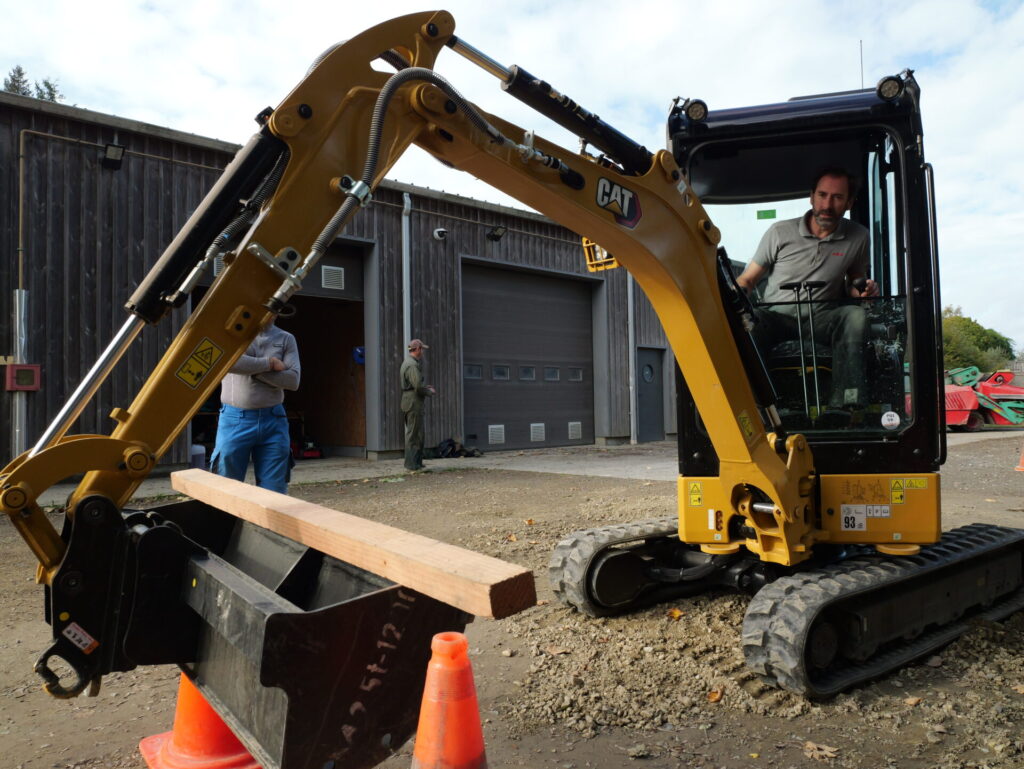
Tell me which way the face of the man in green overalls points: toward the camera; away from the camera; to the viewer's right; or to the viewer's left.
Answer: to the viewer's right

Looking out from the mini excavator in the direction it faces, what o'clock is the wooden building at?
The wooden building is roughly at 4 o'clock from the mini excavator.

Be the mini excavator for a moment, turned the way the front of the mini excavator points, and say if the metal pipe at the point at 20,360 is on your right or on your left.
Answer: on your right

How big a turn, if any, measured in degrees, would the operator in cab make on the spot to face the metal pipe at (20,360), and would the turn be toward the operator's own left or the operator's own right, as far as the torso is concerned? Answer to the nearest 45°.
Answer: approximately 90° to the operator's own right

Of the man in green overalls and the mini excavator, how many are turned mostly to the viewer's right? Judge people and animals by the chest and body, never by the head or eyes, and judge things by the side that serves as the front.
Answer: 1

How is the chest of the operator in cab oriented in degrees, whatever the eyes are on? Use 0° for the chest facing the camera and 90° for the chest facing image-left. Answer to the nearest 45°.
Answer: approximately 0°

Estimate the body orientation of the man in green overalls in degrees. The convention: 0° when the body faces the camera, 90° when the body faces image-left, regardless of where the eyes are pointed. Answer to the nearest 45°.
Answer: approximately 270°

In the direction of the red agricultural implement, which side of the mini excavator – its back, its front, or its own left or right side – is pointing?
back

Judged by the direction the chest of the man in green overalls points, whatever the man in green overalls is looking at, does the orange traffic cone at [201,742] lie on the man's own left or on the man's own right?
on the man's own right

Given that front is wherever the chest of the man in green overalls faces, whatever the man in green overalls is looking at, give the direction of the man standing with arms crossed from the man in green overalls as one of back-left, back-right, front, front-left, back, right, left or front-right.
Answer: right

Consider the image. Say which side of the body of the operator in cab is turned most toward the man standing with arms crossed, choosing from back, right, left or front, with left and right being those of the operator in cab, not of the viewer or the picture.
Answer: right

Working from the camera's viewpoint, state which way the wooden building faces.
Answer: facing the viewer and to the right of the viewer

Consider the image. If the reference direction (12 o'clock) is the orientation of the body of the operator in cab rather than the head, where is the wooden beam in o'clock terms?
The wooden beam is roughly at 1 o'clock from the operator in cab.

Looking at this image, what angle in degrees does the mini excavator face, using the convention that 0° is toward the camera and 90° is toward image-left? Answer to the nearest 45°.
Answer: approximately 45°

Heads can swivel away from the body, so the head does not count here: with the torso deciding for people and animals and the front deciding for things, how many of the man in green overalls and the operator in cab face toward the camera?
1
